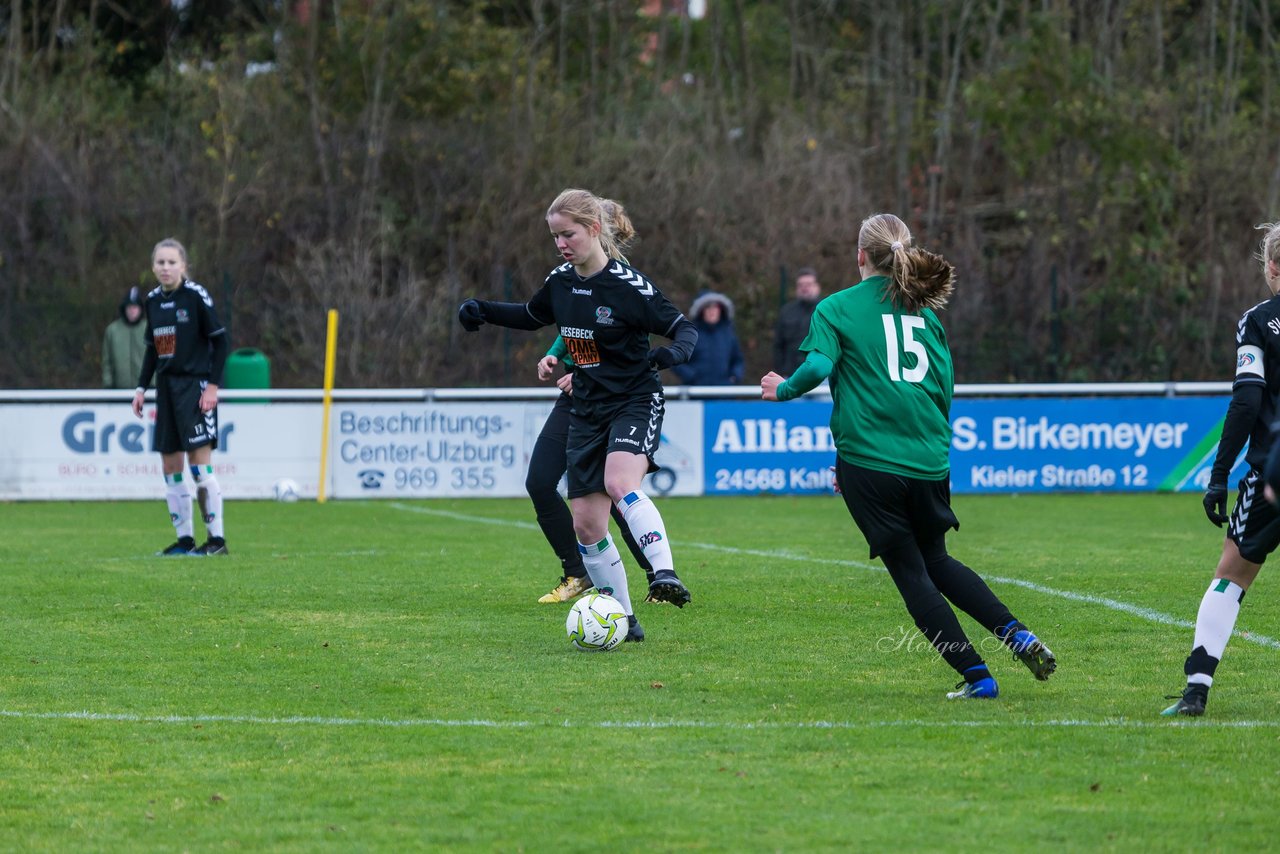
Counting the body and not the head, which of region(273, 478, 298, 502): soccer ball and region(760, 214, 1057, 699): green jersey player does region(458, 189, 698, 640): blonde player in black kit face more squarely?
the green jersey player

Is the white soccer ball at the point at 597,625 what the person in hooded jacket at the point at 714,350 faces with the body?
yes

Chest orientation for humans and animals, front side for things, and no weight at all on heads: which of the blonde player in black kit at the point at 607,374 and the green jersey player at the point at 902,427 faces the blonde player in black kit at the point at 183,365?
the green jersey player

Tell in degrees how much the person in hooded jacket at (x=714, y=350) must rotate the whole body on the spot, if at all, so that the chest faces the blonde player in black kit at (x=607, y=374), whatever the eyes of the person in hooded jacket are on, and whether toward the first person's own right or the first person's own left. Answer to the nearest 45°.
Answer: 0° — they already face them

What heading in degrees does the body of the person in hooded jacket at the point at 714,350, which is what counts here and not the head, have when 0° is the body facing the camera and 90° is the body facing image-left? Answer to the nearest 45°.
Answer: approximately 0°

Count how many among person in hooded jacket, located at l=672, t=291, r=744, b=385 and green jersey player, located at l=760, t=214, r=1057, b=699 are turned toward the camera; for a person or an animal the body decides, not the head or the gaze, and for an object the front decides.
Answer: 1

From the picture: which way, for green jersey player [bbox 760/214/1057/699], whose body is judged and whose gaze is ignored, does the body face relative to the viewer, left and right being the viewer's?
facing away from the viewer and to the left of the viewer

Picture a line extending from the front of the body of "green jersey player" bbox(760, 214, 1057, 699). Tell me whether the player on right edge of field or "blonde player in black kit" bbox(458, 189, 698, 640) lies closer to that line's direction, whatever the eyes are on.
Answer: the blonde player in black kit

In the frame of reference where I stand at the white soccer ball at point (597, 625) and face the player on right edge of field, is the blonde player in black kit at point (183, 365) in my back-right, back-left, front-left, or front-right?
back-left

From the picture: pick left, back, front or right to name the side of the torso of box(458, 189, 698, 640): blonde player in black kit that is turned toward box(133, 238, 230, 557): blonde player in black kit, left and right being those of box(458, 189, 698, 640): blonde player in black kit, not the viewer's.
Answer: right
